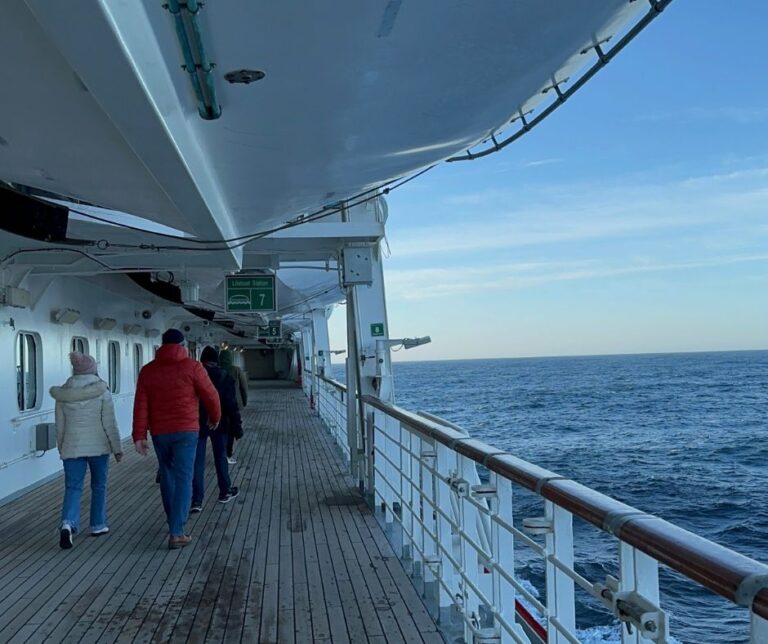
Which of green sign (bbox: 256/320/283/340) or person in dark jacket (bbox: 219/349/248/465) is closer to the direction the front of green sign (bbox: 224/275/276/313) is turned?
the person in dark jacket

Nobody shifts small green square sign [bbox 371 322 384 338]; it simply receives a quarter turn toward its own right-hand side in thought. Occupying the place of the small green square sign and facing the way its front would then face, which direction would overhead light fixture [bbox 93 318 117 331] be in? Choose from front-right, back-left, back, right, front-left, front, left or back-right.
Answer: front-right

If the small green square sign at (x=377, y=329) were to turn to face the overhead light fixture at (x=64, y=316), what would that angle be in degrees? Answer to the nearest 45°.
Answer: approximately 90° to its right

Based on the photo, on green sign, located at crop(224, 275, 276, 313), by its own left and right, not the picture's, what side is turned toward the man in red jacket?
front

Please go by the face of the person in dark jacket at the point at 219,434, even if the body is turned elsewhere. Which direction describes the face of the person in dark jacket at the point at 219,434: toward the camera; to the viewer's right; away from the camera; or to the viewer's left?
away from the camera

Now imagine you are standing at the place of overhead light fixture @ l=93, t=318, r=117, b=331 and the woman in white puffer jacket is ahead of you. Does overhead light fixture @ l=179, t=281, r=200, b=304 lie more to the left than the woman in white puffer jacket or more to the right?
left

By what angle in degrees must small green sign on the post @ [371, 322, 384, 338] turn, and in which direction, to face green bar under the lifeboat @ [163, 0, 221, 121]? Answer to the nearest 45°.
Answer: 0° — it already faces it

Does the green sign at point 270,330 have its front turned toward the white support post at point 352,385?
yes

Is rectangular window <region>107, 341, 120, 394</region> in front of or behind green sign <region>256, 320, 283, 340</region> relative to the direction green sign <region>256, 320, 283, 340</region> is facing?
in front

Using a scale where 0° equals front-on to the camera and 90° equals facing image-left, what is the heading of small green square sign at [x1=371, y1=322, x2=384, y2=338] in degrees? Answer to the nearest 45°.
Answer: approximately 0°

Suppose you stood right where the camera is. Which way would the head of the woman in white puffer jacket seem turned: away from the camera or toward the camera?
away from the camera

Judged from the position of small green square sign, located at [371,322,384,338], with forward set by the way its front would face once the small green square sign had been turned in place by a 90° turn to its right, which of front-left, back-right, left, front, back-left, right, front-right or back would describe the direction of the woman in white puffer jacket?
front-left
